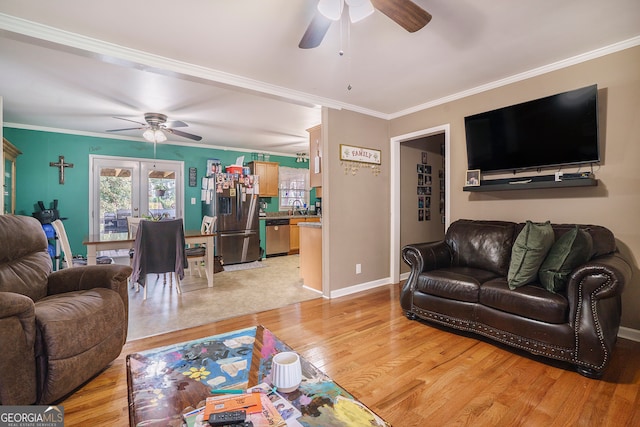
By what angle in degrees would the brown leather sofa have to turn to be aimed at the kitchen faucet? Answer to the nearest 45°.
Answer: approximately 90° to its right

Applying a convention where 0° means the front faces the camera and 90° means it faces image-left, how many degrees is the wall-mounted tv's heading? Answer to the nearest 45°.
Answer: approximately 45°

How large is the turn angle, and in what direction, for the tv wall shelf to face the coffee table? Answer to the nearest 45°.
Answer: approximately 45° to its left

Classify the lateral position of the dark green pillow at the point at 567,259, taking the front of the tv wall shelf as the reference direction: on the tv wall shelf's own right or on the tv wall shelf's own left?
on the tv wall shelf's own left

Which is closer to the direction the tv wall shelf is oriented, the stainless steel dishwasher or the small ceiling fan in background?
the small ceiling fan in background

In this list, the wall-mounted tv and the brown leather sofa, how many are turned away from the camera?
0

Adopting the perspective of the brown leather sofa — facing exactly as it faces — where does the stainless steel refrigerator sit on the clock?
The stainless steel refrigerator is roughly at 2 o'clock from the brown leather sofa.

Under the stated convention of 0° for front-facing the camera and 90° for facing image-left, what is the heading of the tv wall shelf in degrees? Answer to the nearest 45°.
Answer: approximately 45°

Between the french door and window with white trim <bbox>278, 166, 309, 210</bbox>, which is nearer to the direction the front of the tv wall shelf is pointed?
the french door

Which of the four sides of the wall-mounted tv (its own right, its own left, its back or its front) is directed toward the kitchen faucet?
right

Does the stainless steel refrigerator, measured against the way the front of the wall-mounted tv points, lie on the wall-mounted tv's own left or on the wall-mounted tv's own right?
on the wall-mounted tv's own right

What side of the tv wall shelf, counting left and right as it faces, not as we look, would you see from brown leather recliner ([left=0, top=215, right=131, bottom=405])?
front

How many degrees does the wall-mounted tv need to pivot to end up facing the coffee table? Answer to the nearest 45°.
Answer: approximately 45° to its left
